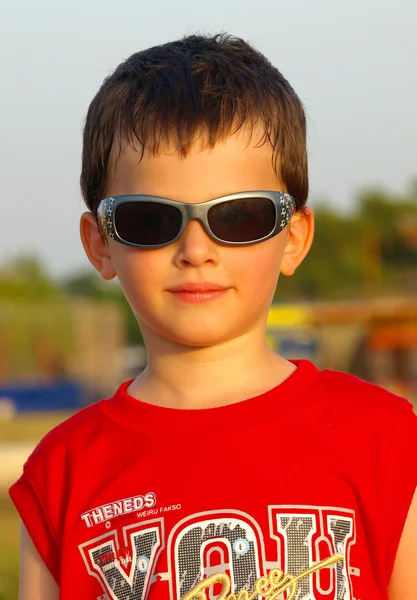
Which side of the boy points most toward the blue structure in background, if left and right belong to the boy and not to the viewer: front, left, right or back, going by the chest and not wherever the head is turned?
back

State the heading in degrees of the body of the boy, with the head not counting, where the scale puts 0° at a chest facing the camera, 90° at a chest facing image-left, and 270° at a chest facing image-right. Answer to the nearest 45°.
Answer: approximately 0°

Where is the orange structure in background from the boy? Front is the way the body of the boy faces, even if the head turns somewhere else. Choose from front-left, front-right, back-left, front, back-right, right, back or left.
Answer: back
